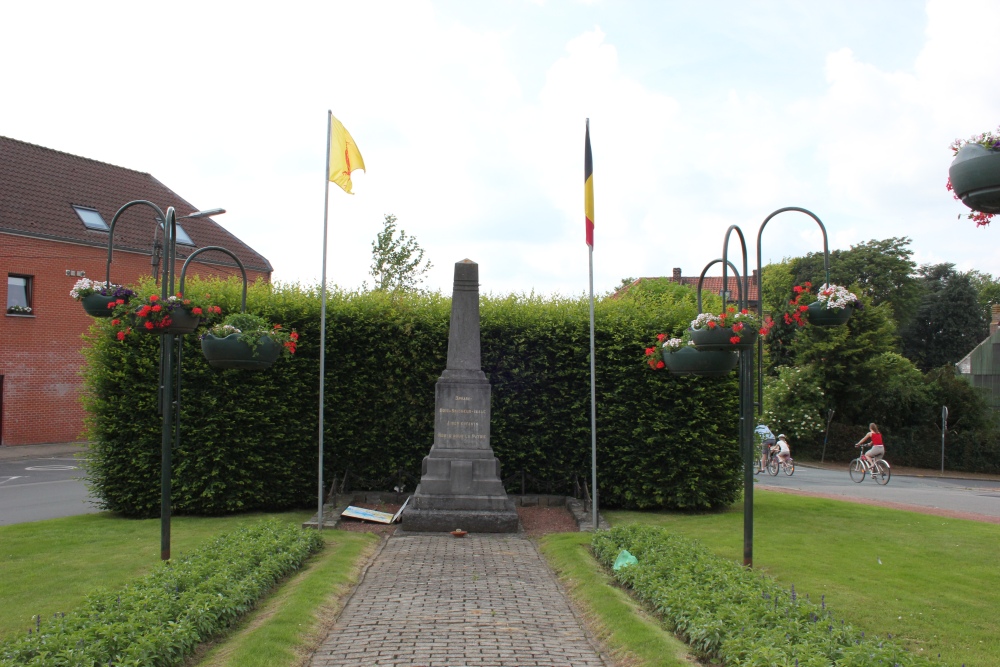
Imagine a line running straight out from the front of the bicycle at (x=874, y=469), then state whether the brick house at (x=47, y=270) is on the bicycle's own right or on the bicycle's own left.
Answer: on the bicycle's own left

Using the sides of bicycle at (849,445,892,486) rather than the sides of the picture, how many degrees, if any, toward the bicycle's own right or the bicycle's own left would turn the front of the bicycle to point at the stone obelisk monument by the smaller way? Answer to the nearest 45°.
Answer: approximately 135° to the bicycle's own left

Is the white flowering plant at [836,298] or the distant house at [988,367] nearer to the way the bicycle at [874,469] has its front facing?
the distant house
